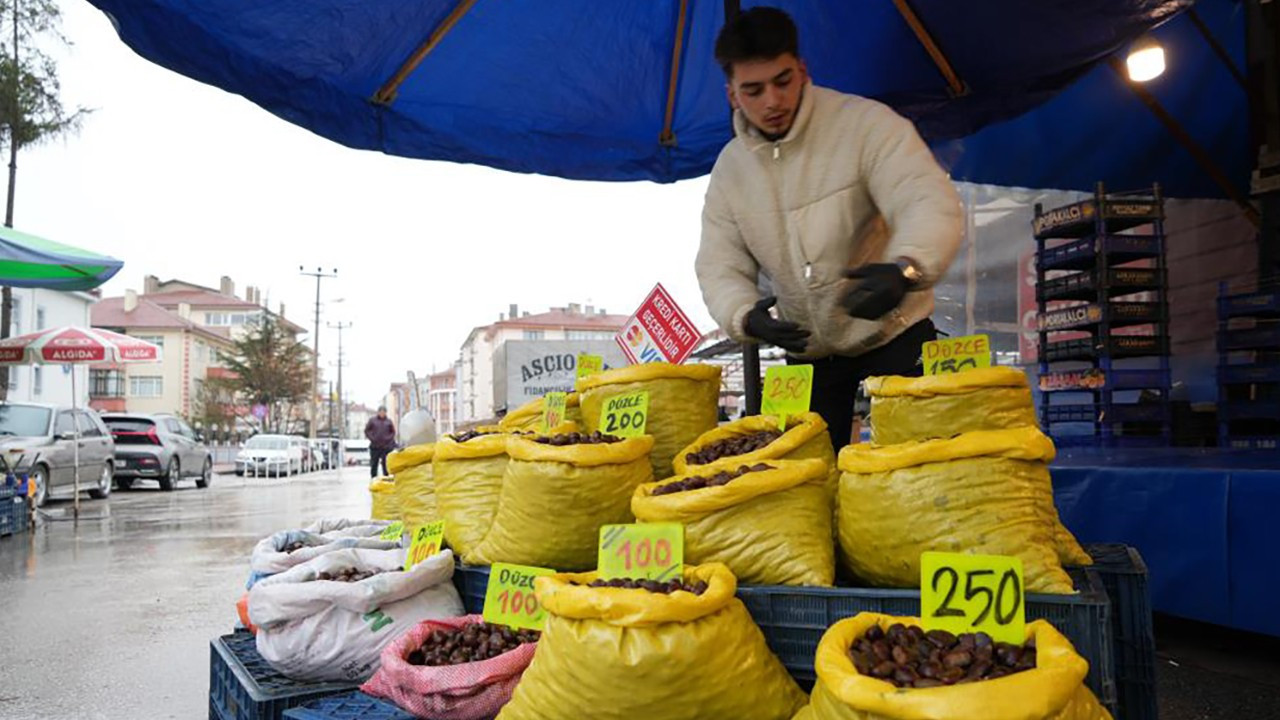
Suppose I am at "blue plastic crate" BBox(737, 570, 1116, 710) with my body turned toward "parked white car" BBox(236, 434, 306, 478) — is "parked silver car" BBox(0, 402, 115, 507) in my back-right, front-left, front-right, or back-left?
front-left

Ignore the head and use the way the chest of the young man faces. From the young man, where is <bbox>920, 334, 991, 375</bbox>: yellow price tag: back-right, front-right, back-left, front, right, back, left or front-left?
left

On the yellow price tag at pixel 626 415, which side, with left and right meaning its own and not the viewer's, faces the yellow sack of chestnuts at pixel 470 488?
right

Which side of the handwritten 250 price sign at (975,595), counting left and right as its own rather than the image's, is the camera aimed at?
front

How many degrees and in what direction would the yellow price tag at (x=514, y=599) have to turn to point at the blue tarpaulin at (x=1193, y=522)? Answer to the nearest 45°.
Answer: approximately 90° to its left

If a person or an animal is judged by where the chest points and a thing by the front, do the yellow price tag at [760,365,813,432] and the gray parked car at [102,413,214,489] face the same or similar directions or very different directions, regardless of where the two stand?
very different directions

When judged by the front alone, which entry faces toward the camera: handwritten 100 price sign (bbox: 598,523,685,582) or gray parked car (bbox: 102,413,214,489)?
the handwritten 100 price sign

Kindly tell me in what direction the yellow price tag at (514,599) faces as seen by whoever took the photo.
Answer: facing the viewer

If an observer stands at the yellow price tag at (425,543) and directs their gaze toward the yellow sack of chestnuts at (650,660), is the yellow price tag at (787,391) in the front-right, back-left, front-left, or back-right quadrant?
front-left

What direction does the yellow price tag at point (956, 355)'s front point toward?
toward the camera

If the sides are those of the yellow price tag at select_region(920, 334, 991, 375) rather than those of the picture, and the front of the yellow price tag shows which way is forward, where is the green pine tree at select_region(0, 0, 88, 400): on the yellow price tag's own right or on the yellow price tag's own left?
on the yellow price tag's own right

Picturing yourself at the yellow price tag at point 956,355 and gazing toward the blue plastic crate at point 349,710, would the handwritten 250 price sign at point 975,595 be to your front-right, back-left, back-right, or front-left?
front-left

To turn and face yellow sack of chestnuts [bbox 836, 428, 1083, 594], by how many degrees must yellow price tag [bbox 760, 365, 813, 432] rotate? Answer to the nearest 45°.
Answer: approximately 45° to its left

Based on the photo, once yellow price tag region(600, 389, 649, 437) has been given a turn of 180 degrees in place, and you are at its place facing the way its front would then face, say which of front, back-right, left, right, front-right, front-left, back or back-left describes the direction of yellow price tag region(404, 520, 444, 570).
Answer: left

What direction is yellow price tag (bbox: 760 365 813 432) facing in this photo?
toward the camera

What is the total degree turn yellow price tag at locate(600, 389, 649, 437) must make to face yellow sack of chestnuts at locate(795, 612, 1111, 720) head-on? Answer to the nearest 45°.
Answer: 0° — it already faces it
